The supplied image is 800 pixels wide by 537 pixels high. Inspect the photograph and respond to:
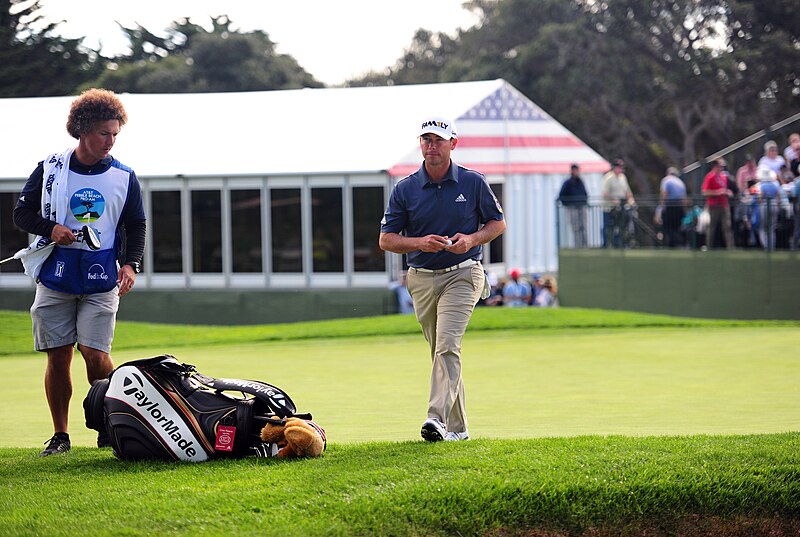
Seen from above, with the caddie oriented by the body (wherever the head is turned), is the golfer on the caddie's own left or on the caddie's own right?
on the caddie's own left

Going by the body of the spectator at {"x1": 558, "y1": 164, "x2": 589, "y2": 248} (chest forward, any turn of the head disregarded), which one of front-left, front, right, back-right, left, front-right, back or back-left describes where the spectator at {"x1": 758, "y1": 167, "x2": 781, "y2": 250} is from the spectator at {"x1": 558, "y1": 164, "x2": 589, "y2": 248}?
front-left

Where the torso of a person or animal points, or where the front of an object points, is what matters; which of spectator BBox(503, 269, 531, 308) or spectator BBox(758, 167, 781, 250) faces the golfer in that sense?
spectator BBox(503, 269, 531, 308)

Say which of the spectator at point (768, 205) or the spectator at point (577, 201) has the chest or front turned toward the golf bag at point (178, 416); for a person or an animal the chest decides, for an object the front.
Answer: the spectator at point (577, 201)

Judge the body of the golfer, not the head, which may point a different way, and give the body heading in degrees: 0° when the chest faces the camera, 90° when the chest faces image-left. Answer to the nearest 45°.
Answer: approximately 0°

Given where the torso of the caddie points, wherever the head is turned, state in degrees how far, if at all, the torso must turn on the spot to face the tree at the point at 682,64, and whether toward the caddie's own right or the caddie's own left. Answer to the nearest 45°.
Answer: approximately 135° to the caddie's own left

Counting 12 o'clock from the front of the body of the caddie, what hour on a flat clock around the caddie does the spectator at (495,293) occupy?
The spectator is roughly at 7 o'clock from the caddie.

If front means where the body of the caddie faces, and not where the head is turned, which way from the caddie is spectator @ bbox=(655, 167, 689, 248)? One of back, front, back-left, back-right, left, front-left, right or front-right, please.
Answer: back-left

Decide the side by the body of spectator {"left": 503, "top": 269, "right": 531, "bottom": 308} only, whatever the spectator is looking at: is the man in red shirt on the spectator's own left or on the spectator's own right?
on the spectator's own left
